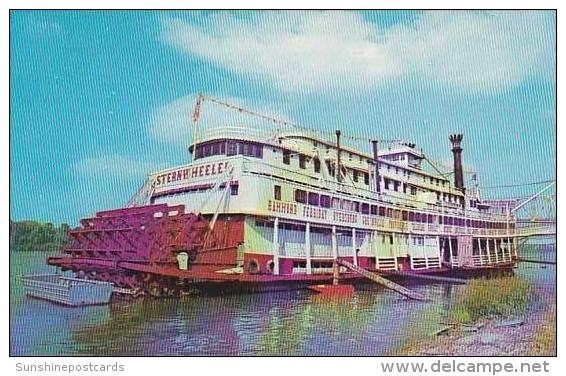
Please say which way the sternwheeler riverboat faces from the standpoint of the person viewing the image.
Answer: facing away from the viewer and to the right of the viewer
